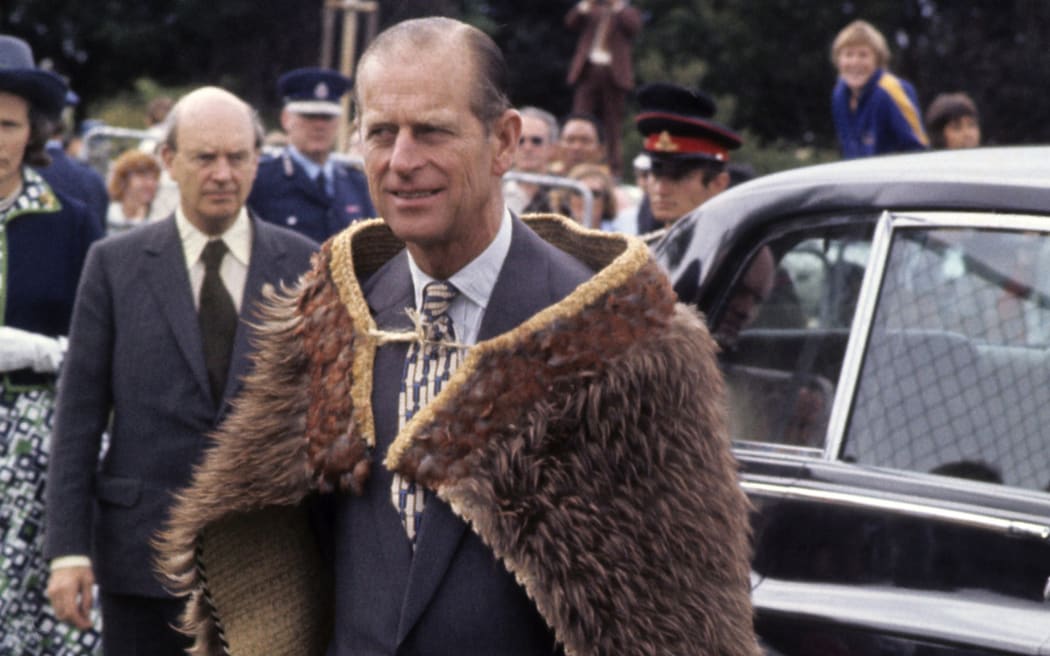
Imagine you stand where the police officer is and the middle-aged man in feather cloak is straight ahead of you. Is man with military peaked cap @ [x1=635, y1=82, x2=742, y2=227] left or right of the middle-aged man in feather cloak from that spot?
left

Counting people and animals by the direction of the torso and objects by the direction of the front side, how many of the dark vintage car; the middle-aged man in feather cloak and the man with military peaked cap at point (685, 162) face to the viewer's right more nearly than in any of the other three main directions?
1

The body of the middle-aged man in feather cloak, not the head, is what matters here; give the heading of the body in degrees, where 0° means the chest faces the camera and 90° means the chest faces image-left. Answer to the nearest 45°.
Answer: approximately 45°

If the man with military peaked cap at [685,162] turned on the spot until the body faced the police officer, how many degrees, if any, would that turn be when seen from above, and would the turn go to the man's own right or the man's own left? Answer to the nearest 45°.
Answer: approximately 90° to the man's own right

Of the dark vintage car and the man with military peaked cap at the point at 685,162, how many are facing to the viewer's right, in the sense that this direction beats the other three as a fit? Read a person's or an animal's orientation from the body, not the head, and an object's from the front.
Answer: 1

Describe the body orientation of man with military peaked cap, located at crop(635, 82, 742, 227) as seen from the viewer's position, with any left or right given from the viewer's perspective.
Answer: facing the viewer and to the left of the viewer

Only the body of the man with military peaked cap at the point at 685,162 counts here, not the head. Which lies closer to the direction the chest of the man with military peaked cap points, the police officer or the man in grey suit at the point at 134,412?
the man in grey suit

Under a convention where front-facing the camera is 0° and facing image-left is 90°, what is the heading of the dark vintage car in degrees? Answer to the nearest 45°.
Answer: approximately 270°

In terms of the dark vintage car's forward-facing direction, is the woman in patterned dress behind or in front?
behind

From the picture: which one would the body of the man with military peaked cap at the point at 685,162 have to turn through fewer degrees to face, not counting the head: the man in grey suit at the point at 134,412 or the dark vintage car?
the man in grey suit

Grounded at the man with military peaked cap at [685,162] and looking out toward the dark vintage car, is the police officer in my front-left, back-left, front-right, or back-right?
back-right

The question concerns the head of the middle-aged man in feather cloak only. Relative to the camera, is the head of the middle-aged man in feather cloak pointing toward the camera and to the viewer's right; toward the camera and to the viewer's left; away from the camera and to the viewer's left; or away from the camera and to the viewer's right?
toward the camera and to the viewer's left

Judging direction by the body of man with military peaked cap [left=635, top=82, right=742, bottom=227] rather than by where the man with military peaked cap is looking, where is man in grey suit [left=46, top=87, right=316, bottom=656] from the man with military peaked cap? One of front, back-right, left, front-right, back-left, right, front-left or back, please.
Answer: front

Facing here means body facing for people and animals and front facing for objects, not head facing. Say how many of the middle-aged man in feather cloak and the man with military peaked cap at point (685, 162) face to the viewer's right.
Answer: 0

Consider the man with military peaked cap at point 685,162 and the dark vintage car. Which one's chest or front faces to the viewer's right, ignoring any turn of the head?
the dark vintage car
